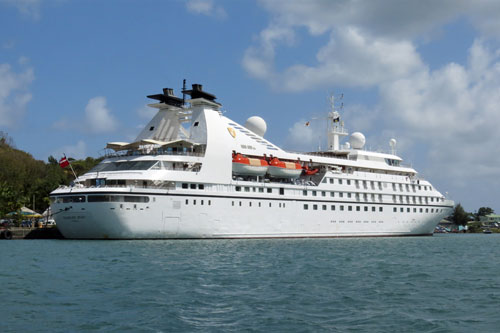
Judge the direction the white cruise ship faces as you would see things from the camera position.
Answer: facing away from the viewer and to the right of the viewer
